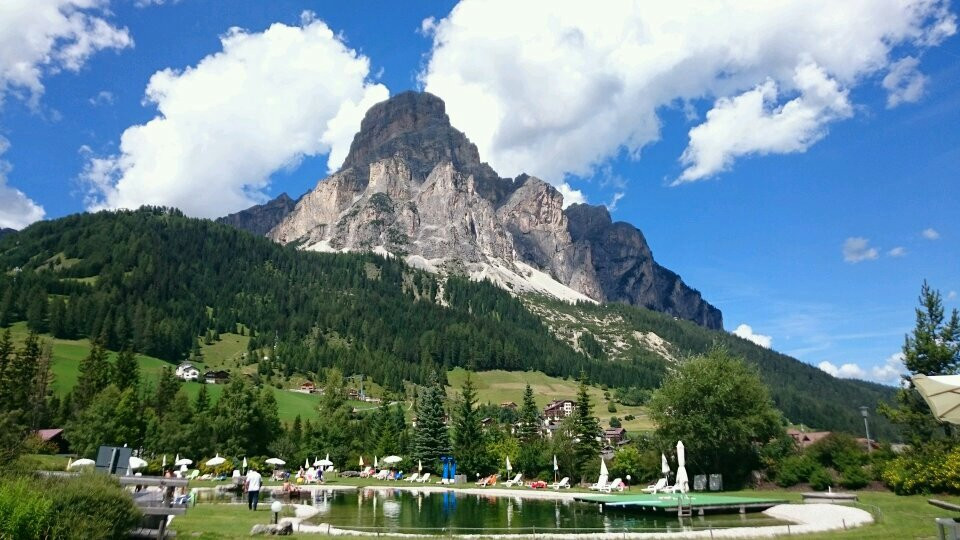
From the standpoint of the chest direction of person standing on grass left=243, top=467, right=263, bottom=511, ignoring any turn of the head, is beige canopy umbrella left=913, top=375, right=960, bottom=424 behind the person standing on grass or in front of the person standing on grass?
behind

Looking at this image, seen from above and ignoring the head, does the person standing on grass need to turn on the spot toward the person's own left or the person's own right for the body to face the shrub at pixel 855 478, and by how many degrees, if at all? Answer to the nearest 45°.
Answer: approximately 90° to the person's own right

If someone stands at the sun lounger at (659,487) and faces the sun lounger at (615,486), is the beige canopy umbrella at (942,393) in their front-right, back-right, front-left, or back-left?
back-left

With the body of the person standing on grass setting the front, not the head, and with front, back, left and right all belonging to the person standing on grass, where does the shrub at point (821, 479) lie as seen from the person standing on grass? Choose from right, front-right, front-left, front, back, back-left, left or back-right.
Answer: right

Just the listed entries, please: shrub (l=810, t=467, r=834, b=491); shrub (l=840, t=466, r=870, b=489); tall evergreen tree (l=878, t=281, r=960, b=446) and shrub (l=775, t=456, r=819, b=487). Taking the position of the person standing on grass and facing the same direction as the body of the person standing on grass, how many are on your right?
4

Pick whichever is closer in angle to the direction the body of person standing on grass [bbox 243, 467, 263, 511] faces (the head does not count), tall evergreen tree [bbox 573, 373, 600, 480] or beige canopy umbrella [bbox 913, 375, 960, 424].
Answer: the tall evergreen tree

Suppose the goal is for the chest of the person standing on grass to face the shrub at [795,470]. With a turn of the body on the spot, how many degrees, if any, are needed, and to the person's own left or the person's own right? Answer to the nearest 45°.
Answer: approximately 90° to the person's own right

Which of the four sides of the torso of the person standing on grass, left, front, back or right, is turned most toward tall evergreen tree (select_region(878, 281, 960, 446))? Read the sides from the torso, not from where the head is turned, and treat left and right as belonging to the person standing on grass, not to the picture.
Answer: right

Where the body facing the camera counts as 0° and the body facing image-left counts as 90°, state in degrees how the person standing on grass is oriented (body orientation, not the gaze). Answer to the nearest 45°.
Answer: approximately 180°

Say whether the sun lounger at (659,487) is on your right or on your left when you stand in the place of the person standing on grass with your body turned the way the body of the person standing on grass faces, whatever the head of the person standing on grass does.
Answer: on your right

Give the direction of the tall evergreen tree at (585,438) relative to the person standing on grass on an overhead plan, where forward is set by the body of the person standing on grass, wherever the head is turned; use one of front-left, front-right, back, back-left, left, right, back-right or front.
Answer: front-right
